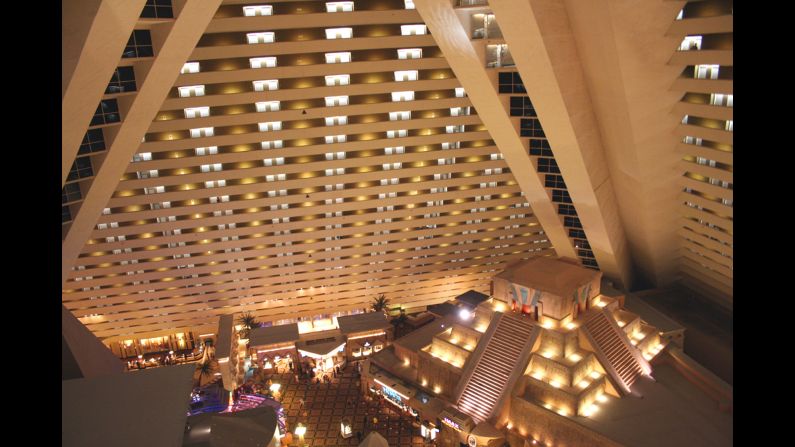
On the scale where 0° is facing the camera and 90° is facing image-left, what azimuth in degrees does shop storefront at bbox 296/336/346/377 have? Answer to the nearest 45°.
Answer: approximately 0°

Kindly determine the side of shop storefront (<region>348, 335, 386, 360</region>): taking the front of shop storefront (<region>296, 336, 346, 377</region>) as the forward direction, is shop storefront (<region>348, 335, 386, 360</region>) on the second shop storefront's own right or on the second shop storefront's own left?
on the second shop storefront's own left

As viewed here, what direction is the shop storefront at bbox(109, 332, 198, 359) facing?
toward the camera

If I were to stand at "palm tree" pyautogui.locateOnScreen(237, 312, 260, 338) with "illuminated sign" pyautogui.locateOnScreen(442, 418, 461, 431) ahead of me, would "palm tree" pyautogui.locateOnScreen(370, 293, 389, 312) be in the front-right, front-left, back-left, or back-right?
front-left

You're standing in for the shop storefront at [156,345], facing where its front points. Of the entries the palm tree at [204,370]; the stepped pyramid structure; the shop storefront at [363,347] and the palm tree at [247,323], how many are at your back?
0

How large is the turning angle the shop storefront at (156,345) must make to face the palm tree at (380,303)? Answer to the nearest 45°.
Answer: approximately 90° to its left

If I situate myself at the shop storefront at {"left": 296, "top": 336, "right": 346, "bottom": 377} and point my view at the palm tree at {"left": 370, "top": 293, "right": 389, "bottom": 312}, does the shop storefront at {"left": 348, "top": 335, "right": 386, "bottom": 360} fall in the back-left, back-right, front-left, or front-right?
front-right

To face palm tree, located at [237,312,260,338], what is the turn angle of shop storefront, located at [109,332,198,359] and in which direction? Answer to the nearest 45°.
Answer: approximately 45° to its left

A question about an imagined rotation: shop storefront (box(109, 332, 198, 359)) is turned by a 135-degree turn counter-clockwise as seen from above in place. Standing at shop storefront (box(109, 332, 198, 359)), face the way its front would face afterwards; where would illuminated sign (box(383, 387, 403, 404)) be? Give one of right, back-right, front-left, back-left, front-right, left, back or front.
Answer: right

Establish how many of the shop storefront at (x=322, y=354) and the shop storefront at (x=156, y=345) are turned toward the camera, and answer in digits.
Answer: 2

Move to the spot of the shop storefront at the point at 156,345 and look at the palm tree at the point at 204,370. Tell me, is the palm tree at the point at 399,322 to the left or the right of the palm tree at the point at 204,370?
left

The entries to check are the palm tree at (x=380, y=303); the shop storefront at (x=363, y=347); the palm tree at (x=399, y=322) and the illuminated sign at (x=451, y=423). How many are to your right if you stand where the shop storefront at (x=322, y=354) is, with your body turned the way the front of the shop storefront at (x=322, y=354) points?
0

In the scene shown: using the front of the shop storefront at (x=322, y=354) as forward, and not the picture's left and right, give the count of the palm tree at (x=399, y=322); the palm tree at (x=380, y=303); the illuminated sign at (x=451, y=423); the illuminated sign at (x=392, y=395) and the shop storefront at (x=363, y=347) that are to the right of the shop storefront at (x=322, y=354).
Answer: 0

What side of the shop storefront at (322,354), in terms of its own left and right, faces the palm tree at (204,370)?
right

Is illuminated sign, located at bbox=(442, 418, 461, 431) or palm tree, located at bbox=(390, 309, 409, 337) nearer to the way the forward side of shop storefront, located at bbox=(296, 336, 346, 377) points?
the illuminated sign

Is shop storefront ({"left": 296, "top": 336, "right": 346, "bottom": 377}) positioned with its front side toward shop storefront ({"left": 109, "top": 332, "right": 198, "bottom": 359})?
no

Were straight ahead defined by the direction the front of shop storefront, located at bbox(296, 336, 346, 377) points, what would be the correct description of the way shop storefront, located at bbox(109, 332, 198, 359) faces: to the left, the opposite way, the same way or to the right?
the same way
